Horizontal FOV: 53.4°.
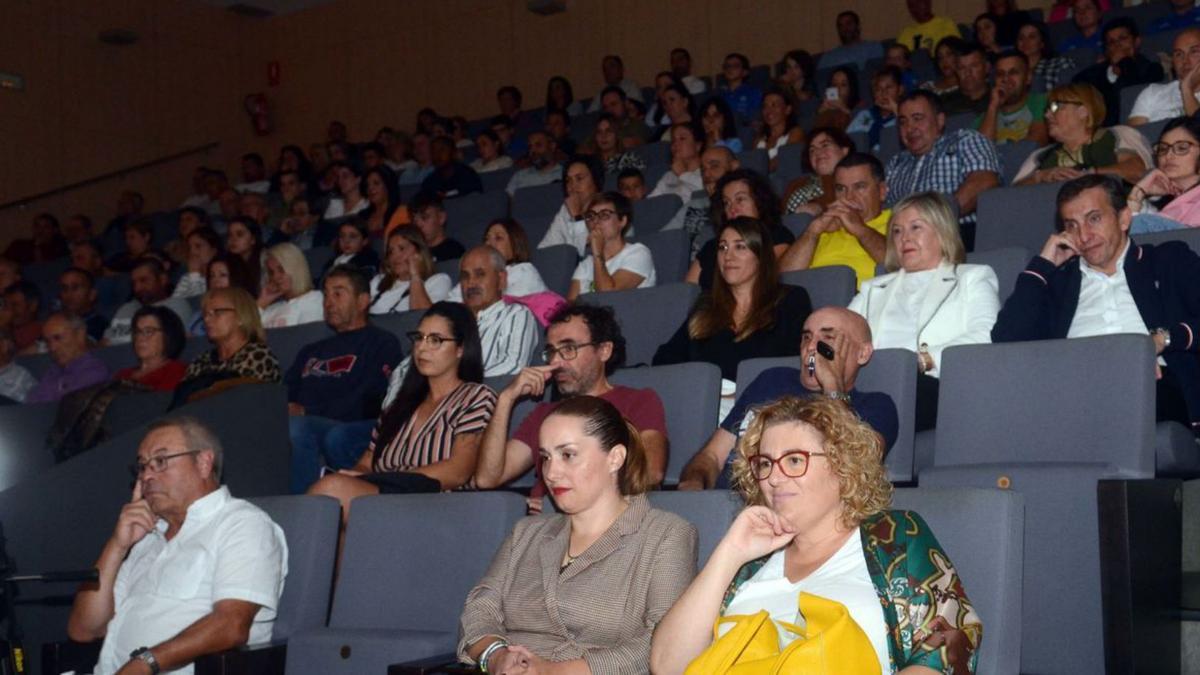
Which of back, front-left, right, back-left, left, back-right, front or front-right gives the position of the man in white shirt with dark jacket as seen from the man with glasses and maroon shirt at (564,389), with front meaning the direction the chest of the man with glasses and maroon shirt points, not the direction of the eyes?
back-left

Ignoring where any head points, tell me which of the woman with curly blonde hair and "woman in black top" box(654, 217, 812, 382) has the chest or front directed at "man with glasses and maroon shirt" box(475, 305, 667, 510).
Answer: the woman in black top

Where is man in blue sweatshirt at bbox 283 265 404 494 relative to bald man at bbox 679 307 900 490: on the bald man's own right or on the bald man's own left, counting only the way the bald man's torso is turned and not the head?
on the bald man's own right

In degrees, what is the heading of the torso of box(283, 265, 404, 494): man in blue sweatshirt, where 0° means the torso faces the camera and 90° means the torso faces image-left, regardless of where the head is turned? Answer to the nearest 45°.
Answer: approximately 45°

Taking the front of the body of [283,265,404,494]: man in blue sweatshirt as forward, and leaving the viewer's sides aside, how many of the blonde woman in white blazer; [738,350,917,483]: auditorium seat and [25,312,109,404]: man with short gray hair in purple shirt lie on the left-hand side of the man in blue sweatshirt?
2

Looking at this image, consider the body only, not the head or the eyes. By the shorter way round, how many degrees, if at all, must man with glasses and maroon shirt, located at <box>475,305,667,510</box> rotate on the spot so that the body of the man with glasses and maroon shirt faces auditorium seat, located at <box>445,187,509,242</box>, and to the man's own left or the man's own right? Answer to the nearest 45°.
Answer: approximately 135° to the man's own right
